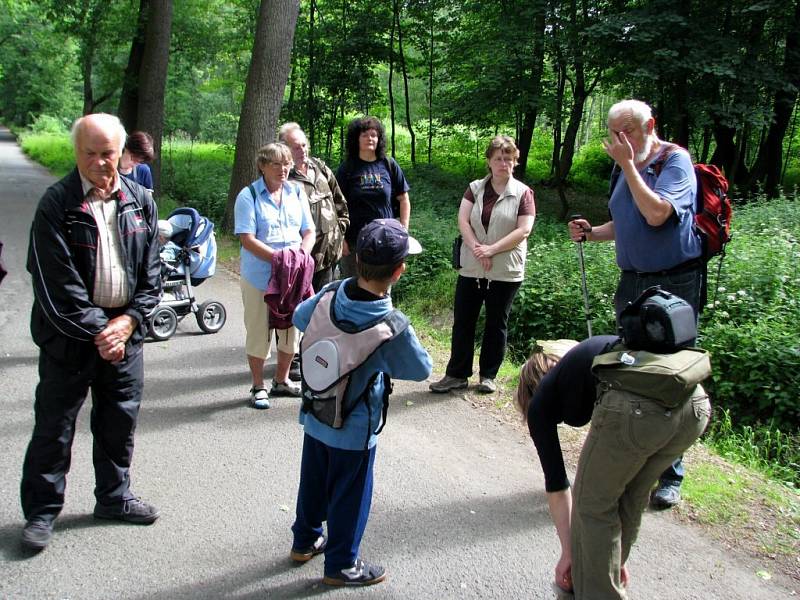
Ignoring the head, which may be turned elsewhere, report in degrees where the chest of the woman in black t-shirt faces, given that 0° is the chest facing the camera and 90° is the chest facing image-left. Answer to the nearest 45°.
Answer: approximately 0°

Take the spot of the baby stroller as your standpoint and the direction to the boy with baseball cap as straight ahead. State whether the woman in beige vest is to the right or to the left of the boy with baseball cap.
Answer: left

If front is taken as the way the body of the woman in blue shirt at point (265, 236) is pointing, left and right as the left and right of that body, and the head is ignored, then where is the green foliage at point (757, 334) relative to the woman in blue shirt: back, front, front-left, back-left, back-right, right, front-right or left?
front-left

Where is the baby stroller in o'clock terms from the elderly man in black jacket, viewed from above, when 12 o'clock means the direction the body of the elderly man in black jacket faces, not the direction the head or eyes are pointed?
The baby stroller is roughly at 8 o'clock from the elderly man in black jacket.

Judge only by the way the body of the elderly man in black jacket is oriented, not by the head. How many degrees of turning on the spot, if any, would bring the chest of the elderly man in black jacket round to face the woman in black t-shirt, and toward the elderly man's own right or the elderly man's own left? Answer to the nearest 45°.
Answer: approximately 90° to the elderly man's own left

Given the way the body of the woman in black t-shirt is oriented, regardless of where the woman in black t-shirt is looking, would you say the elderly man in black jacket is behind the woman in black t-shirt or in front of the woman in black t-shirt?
in front

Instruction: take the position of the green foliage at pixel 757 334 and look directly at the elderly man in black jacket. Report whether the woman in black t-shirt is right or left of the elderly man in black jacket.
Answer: right

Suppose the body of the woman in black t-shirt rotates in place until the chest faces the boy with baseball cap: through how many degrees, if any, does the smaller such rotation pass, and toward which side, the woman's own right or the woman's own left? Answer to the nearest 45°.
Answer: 0° — they already face them

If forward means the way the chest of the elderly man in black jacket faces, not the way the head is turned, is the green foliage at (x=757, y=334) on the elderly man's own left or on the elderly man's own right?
on the elderly man's own left
